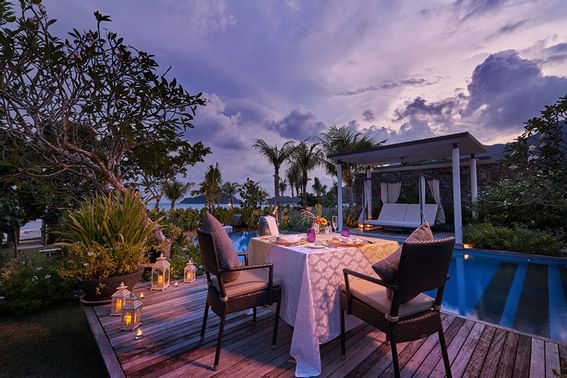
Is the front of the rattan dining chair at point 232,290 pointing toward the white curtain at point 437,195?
yes

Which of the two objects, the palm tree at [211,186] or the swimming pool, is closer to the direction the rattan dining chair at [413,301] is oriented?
the palm tree

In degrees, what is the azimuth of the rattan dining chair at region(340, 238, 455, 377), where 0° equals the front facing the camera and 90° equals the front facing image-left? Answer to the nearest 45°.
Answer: approximately 135°

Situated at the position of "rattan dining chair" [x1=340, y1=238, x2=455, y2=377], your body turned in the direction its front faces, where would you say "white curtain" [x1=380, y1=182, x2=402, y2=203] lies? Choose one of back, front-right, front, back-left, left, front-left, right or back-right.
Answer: front-right

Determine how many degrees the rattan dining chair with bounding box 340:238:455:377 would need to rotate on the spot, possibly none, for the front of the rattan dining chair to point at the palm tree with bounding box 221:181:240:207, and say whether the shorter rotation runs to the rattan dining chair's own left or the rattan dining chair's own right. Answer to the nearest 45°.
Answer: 0° — it already faces it

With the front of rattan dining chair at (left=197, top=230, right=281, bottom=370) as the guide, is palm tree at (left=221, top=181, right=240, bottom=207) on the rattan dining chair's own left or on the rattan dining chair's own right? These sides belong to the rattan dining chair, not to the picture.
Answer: on the rattan dining chair's own left

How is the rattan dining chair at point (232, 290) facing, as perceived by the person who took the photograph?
facing away from the viewer and to the right of the viewer

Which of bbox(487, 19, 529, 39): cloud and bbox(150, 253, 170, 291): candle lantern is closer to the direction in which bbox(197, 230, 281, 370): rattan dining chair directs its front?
the cloud

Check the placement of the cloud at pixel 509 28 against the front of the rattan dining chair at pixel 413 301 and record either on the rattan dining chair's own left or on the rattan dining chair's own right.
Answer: on the rattan dining chair's own right

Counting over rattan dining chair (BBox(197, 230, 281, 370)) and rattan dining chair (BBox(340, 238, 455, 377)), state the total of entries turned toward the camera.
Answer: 0

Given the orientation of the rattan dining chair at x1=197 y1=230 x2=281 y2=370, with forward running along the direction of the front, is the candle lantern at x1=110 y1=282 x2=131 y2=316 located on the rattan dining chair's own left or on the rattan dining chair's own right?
on the rattan dining chair's own left
